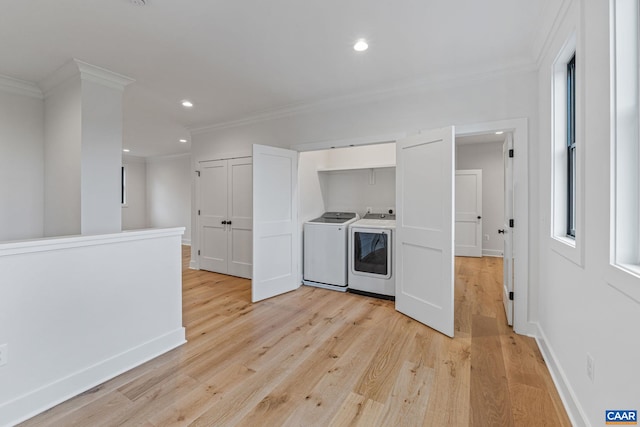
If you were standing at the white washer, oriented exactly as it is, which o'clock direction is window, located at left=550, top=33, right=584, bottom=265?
The window is roughly at 9 o'clock from the white washer.

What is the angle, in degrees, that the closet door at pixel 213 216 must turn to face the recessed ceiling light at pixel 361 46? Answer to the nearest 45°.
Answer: approximately 45° to its left

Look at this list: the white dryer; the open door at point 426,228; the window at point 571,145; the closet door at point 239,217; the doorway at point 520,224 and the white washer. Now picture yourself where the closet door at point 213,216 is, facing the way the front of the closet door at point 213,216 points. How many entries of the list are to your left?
6

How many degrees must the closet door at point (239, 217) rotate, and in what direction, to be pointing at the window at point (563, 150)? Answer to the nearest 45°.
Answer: approximately 90° to its left

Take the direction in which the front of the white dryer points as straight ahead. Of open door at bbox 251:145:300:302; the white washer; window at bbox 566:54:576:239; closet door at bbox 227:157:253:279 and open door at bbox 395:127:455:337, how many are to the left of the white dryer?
2

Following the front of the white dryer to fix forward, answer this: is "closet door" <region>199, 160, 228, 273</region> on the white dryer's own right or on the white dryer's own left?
on the white dryer's own right

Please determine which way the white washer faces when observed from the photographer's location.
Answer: facing the viewer and to the left of the viewer

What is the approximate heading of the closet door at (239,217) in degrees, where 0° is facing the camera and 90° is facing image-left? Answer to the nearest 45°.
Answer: approximately 45°

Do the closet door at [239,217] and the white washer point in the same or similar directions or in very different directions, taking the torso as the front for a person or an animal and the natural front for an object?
same or similar directions

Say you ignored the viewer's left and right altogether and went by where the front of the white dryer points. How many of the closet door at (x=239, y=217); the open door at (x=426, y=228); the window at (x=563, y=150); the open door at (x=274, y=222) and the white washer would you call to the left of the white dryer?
2

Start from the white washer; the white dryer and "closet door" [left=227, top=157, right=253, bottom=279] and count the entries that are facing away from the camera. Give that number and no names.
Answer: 0

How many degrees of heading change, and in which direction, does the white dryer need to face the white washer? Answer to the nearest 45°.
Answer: approximately 45° to its right

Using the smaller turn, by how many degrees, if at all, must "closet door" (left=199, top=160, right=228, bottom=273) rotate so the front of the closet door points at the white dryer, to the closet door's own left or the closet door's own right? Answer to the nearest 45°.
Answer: approximately 90° to the closet door's own left

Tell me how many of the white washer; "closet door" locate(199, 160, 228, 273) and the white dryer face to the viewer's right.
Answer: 0

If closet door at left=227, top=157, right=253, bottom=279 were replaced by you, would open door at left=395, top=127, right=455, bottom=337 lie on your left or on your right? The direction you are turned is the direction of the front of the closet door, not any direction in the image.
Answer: on your left

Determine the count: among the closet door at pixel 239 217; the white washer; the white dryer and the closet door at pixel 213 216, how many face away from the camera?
0

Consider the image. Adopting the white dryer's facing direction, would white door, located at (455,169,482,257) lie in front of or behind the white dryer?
behind

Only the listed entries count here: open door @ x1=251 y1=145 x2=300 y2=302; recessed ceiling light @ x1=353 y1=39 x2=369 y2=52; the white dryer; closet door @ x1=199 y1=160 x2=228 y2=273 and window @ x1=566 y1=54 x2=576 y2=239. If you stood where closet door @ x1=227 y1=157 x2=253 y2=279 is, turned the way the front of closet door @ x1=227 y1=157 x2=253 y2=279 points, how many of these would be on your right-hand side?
1
